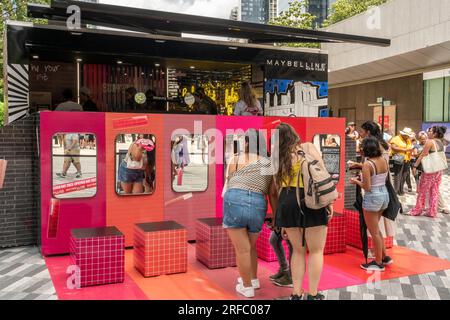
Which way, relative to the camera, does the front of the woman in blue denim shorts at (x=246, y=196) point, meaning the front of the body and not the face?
away from the camera

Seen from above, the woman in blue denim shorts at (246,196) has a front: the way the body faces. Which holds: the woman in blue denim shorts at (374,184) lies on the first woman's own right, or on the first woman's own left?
on the first woman's own right

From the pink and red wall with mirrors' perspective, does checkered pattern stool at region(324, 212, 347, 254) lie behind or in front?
in front

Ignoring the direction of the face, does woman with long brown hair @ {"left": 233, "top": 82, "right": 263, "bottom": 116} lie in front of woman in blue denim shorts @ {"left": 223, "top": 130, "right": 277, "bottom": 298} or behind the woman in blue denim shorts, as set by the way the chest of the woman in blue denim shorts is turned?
in front

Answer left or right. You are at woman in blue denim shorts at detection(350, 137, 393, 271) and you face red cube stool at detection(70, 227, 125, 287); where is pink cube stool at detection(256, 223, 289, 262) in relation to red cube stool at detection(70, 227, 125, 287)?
right

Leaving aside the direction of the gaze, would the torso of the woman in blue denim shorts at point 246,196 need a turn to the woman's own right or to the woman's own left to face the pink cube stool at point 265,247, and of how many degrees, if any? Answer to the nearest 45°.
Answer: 0° — they already face it

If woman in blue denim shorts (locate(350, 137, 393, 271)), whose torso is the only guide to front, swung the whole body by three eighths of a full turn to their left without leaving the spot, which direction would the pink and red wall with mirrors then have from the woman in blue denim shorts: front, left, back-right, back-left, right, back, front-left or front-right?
right

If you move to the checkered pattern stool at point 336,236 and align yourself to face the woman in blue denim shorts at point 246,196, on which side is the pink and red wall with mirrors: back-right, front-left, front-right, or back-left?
front-right
